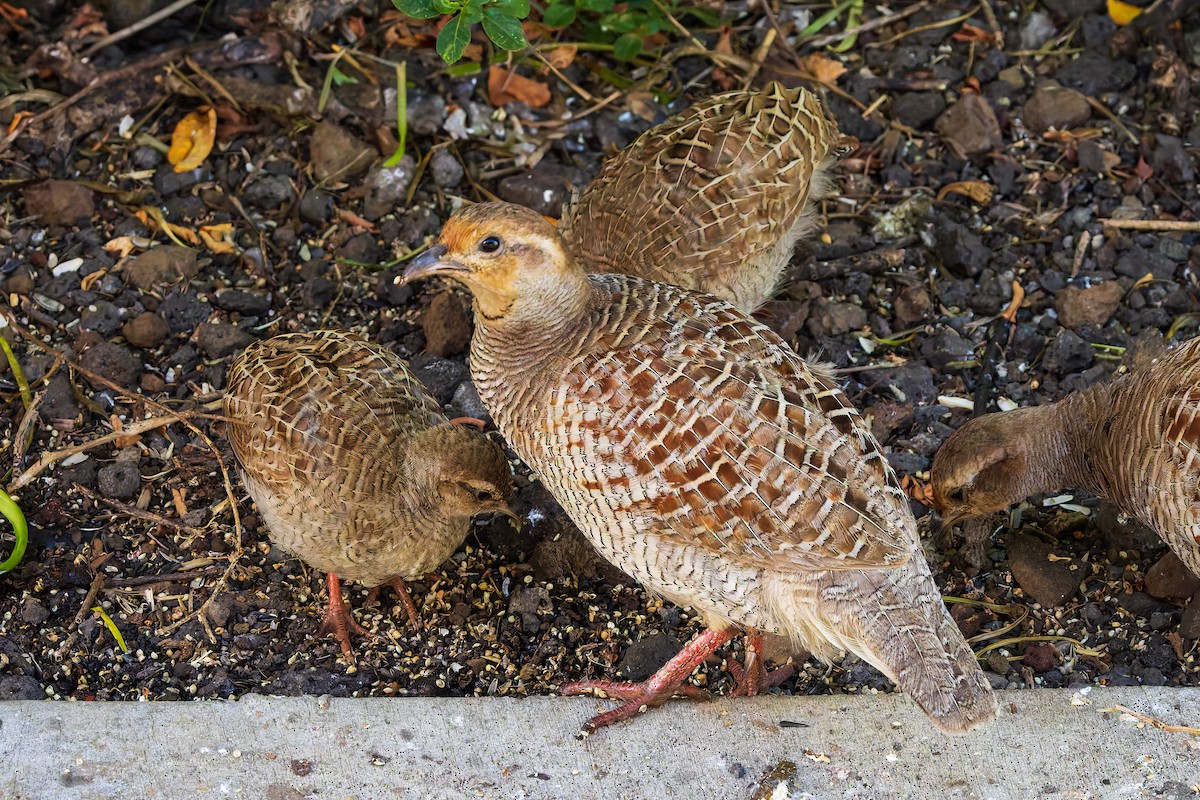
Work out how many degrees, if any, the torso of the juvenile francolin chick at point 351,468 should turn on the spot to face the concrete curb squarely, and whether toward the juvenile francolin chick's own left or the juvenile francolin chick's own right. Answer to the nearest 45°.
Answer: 0° — it already faces it

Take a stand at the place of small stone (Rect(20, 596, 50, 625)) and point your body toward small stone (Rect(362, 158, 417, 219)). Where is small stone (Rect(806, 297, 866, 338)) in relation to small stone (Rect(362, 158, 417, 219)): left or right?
right

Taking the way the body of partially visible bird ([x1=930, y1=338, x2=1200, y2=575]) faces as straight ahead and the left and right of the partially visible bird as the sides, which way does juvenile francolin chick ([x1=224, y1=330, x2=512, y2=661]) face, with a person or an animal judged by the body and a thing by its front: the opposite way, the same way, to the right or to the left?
the opposite way

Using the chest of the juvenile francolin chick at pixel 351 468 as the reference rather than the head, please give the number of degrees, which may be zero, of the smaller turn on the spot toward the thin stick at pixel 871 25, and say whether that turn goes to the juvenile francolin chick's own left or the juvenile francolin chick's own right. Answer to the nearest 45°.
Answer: approximately 90° to the juvenile francolin chick's own left

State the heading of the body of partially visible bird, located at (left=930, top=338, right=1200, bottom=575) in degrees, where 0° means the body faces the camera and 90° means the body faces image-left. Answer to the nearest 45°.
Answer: approximately 90°

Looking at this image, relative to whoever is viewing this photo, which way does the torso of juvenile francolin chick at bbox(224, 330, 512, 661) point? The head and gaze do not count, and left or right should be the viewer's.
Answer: facing the viewer and to the right of the viewer

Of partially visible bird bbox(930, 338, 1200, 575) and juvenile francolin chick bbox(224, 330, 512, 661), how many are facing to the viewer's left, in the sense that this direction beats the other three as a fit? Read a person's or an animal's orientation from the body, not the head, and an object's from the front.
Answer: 1

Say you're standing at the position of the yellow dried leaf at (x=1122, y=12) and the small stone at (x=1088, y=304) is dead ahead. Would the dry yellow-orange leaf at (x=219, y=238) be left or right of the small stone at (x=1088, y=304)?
right

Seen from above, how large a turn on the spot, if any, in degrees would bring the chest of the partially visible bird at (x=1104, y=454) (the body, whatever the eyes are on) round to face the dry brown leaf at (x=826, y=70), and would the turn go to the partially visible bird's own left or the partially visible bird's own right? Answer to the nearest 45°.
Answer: approximately 45° to the partially visible bird's own right
